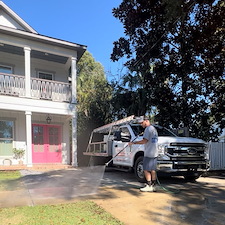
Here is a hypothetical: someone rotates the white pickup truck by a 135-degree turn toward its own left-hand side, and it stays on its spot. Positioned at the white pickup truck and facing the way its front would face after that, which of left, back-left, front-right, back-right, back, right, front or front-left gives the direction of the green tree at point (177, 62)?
front

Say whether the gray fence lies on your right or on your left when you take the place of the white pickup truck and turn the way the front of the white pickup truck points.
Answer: on your left

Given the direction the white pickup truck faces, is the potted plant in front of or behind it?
behind

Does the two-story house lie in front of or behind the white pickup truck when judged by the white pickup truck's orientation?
behind

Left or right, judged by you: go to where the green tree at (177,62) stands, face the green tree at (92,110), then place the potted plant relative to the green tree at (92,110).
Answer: left

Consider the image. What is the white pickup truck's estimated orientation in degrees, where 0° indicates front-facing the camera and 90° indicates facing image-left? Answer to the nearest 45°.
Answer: approximately 315°

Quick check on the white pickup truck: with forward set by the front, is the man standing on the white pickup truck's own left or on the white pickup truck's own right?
on the white pickup truck's own right
